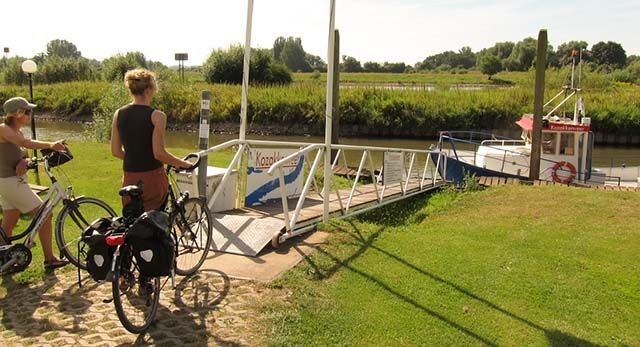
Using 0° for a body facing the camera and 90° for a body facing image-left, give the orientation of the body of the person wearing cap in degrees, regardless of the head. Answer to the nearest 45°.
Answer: approximately 270°

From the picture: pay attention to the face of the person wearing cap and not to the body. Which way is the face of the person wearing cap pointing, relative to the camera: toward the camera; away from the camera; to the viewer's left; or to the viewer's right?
to the viewer's right

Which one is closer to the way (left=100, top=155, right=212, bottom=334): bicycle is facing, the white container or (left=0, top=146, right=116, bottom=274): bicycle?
the white container

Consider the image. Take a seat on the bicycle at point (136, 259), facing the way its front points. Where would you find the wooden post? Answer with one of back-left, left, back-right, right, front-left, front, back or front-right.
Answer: front

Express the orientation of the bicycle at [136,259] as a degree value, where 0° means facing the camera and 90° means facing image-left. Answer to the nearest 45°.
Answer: approximately 225°

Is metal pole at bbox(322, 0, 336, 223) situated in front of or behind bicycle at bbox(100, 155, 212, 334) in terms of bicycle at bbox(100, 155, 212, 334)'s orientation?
in front

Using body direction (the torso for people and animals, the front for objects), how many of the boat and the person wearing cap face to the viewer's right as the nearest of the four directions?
1

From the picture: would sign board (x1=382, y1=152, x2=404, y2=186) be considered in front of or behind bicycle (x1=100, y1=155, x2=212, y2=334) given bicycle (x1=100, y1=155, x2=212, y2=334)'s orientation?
in front

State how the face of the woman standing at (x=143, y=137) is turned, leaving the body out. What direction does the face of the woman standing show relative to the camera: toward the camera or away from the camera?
away from the camera

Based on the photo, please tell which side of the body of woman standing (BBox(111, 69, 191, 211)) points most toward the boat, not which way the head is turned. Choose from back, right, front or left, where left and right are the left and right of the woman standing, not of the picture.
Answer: front

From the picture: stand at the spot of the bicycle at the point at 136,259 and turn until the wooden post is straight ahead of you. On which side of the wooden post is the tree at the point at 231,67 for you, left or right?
left

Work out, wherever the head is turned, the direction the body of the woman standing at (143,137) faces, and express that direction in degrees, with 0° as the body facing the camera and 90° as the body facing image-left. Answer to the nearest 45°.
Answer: approximately 225°

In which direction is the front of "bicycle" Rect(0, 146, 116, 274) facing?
to the viewer's right
